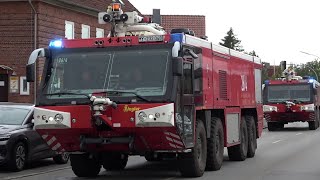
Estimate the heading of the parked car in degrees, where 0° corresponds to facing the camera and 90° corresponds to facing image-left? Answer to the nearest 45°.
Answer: approximately 45°

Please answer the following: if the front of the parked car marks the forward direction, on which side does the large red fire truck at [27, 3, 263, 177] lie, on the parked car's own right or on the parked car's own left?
on the parked car's own left

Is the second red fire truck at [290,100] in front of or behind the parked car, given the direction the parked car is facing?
behind

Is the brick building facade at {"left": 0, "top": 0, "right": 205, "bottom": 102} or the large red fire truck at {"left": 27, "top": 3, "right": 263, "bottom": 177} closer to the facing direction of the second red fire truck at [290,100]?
the large red fire truck

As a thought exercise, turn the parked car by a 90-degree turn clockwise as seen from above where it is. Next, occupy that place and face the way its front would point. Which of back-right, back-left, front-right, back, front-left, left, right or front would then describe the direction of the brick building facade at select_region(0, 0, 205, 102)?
front-right

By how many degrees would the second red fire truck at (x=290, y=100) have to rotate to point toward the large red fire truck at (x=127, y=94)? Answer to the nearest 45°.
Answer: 0° — it already faces it
